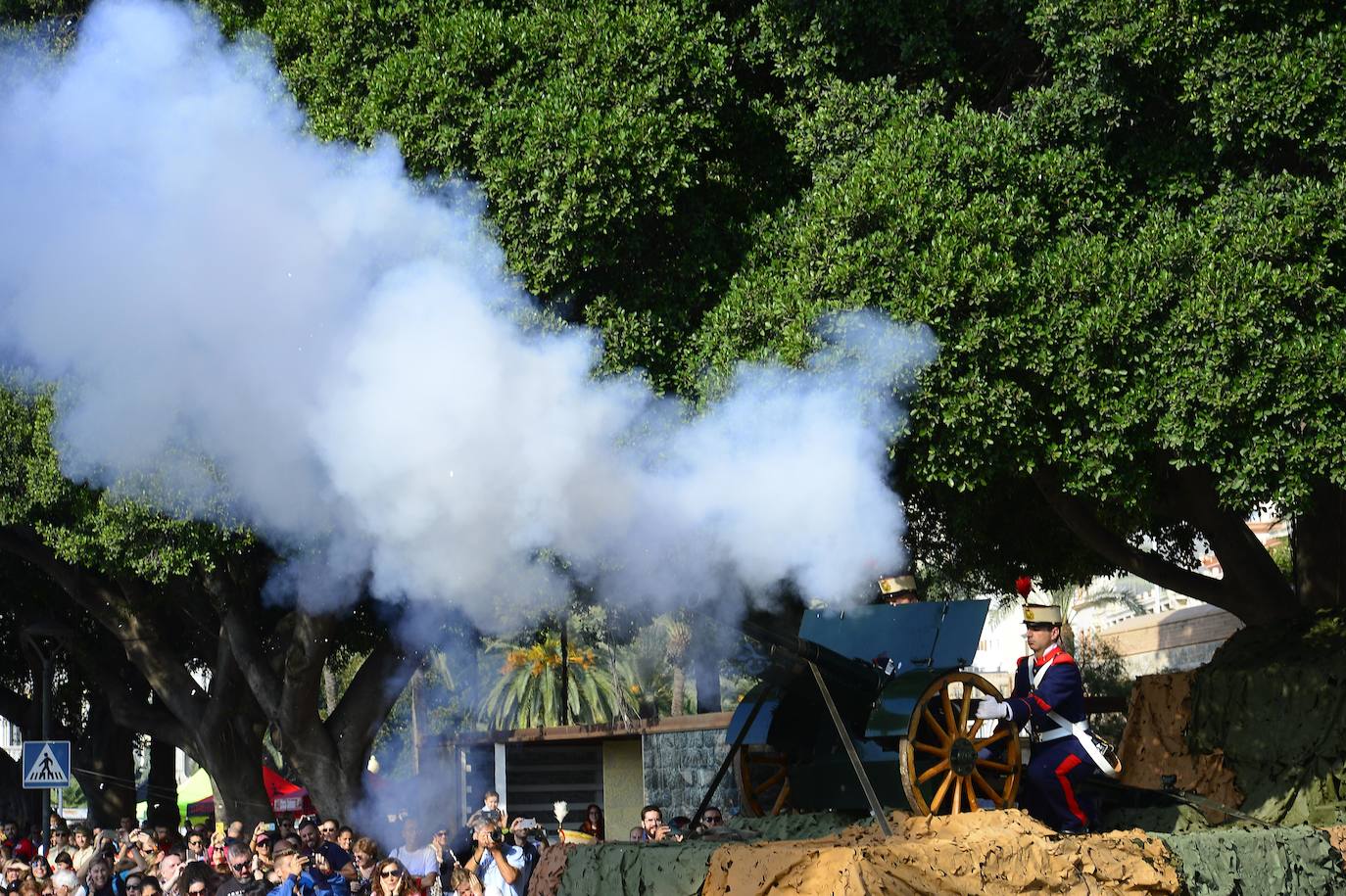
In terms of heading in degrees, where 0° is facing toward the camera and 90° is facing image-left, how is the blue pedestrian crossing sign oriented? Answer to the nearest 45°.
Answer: approximately 0°

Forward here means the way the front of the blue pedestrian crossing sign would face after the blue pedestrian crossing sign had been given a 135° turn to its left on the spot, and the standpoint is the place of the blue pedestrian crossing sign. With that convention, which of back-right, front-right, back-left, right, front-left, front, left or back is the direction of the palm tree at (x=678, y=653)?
front

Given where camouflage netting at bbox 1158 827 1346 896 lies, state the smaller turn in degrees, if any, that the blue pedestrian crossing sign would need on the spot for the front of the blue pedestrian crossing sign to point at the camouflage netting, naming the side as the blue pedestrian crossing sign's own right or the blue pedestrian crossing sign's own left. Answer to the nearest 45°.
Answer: approximately 45° to the blue pedestrian crossing sign's own left

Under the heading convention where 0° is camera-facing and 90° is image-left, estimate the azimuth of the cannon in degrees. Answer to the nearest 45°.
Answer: approximately 45°

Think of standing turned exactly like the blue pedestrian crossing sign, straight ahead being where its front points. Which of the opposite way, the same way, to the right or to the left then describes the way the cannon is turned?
to the right
